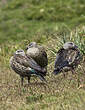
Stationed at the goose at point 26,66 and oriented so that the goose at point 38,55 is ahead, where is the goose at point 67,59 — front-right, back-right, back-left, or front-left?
front-right

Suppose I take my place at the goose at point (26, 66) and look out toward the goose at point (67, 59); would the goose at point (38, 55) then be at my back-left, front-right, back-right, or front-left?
front-left

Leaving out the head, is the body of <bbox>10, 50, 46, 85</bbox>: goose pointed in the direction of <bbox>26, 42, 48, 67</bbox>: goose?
no

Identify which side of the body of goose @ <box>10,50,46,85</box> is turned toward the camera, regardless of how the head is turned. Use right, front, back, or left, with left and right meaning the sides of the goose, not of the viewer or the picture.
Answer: left

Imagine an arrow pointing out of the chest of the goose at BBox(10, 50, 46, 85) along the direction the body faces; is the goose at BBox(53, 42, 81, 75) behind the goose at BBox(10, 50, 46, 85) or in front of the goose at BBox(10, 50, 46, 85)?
behind
